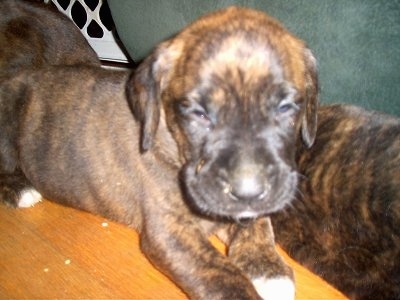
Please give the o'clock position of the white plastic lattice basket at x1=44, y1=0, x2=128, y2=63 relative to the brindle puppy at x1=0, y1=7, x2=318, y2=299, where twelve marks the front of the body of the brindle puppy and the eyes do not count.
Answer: The white plastic lattice basket is roughly at 7 o'clock from the brindle puppy.

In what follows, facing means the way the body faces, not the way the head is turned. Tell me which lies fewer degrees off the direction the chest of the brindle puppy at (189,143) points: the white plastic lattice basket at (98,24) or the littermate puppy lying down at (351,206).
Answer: the littermate puppy lying down

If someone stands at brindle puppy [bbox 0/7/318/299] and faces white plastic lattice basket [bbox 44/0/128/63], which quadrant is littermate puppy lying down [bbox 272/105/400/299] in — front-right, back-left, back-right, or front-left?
back-right

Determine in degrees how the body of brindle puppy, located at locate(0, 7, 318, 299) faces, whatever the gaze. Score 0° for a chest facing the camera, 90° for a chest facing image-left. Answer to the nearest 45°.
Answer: approximately 315°

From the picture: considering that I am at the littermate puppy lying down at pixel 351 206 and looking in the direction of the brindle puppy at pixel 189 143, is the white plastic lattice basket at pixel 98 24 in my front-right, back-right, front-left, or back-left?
front-right

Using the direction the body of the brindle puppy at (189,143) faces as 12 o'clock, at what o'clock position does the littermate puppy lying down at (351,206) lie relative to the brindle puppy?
The littermate puppy lying down is roughly at 11 o'clock from the brindle puppy.
